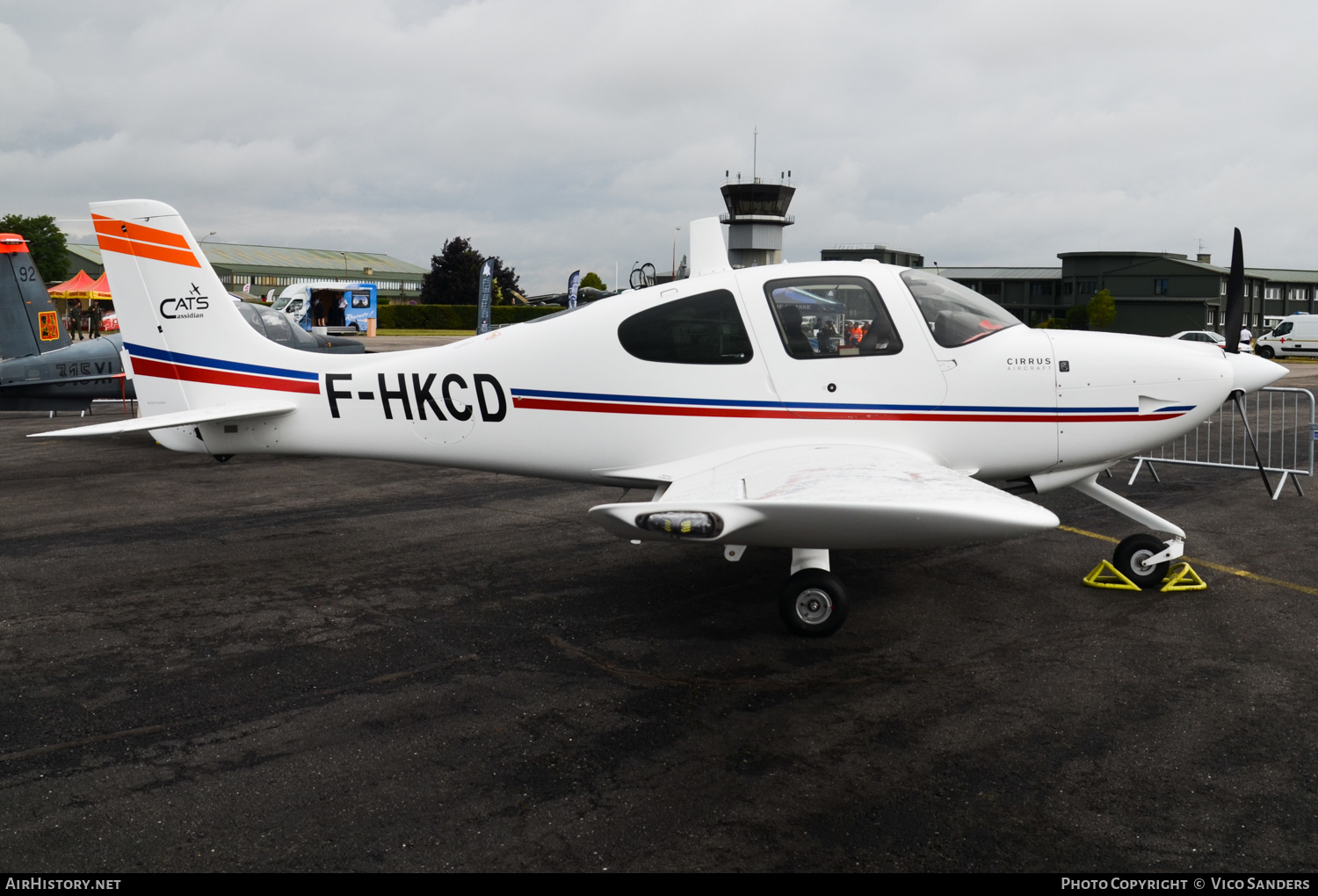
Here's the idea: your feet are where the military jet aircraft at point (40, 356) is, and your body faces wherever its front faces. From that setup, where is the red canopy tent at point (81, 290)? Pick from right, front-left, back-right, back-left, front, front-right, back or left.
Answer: left

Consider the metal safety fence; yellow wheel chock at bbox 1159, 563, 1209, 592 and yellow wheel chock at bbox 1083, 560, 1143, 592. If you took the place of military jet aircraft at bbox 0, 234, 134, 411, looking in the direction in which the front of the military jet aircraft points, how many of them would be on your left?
0

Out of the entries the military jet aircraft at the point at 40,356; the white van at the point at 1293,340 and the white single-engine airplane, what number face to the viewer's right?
2

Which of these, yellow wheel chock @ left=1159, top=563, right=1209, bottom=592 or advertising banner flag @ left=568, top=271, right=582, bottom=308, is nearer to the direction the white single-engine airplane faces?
the yellow wheel chock

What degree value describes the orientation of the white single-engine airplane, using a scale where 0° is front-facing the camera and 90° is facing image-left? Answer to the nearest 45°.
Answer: approximately 270°

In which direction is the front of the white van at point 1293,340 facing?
to the viewer's left

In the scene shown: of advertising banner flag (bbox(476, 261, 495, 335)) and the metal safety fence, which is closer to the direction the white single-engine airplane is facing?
the metal safety fence

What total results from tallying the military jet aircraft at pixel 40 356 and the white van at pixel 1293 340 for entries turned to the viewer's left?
1

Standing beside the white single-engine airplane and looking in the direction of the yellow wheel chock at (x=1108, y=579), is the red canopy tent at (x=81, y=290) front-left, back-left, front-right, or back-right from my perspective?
back-left

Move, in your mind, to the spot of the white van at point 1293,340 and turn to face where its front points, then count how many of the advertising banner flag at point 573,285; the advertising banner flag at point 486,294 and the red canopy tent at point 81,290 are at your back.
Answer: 0

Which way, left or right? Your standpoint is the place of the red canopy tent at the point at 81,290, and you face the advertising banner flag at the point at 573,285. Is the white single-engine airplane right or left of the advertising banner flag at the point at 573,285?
right

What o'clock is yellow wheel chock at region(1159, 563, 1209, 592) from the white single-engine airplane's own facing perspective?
The yellow wheel chock is roughly at 12 o'clock from the white single-engine airplane.

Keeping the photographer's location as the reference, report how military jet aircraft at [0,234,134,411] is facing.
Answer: facing to the right of the viewer

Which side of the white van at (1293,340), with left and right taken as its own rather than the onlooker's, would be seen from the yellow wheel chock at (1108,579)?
left

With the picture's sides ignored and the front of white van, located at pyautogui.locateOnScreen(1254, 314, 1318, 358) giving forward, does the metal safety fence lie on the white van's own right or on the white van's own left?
on the white van's own left
